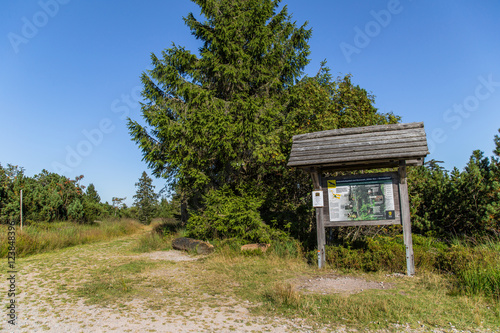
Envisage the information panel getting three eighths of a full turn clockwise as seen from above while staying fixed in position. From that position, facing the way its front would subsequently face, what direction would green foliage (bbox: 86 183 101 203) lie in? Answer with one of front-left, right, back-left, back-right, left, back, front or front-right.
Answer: front

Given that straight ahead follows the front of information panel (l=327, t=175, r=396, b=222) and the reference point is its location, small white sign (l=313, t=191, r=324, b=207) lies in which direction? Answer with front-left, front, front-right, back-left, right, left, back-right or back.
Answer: right

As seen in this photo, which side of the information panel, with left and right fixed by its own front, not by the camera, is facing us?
front

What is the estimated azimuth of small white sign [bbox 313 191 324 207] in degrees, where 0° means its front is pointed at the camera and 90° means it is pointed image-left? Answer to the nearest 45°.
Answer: approximately 0°

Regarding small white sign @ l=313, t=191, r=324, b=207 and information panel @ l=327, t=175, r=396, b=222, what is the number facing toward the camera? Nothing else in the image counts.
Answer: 2

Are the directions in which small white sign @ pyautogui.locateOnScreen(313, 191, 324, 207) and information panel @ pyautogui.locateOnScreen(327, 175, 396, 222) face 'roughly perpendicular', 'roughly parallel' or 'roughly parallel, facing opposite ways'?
roughly parallel

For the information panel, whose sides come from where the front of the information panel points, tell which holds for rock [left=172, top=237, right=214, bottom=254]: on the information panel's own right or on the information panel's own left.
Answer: on the information panel's own right

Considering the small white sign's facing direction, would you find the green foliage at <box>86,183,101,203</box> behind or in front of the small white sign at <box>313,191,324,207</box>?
behind

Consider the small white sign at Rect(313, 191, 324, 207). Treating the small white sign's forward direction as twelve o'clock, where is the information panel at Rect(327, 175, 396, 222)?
The information panel is roughly at 9 o'clock from the small white sign.

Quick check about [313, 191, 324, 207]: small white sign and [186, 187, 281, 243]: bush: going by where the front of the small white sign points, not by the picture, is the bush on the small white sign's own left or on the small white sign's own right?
on the small white sign's own right

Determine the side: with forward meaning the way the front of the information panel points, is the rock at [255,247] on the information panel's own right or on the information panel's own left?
on the information panel's own right

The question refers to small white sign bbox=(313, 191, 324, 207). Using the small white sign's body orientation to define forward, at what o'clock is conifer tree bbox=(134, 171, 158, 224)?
The conifer tree is roughly at 5 o'clock from the small white sign.

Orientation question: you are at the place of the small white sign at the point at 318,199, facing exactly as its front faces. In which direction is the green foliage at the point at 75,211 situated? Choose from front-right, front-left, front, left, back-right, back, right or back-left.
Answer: back-right
